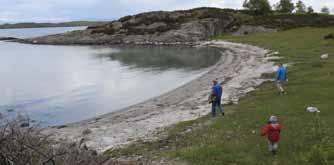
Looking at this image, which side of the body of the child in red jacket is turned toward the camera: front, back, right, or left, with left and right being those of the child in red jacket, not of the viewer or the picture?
back

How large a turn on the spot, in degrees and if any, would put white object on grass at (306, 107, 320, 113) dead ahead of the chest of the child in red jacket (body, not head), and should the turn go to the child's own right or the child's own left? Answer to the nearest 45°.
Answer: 0° — they already face it

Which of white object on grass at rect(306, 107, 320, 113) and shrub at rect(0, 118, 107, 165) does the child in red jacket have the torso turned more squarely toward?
the white object on grass

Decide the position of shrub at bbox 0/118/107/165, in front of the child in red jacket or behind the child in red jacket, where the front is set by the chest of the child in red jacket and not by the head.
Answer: behind
